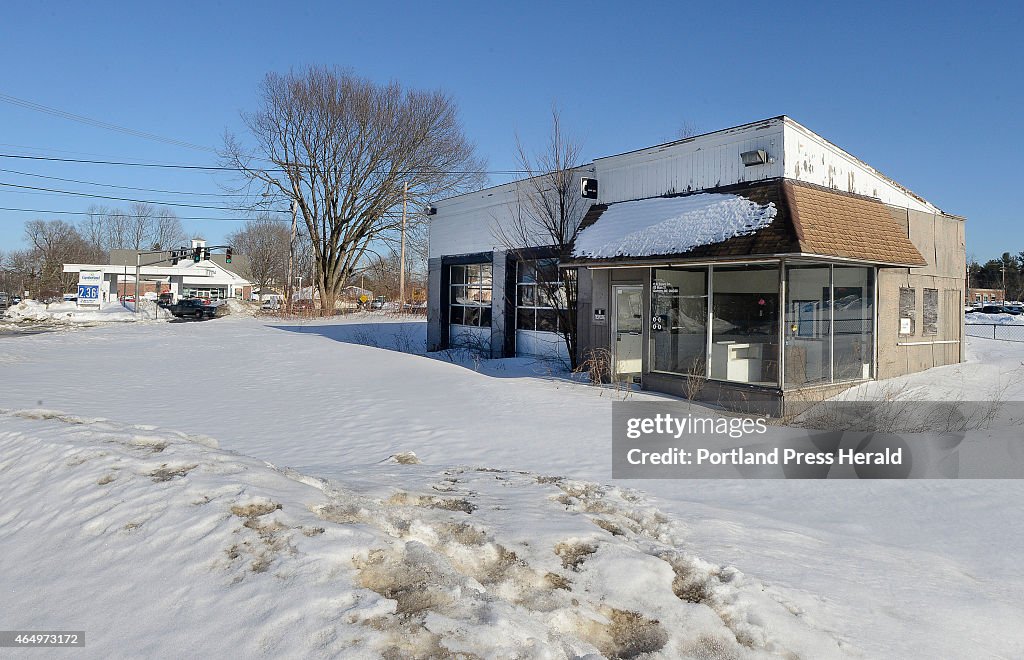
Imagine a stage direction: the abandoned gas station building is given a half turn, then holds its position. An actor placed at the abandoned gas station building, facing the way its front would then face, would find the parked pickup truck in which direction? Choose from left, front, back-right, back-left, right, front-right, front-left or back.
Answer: left
